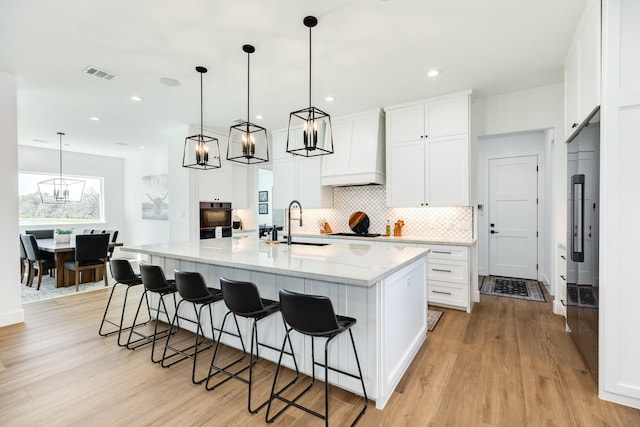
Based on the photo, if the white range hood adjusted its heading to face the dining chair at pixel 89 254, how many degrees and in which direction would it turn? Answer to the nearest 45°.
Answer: approximately 45° to its right

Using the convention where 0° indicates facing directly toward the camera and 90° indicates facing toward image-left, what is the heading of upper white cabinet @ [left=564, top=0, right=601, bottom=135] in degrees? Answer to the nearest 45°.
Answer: approximately 90°

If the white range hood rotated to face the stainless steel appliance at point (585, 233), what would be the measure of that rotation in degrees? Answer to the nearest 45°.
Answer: approximately 90° to its left

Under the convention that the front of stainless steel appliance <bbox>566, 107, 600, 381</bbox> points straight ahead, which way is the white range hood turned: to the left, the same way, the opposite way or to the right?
to the left

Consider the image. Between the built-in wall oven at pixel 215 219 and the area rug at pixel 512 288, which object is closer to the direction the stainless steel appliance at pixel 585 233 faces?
the built-in wall oven

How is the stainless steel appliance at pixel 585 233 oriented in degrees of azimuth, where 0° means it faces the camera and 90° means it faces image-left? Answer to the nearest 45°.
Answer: approximately 90°

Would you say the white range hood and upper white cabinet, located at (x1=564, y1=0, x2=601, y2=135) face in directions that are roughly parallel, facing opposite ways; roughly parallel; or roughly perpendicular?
roughly perpendicular

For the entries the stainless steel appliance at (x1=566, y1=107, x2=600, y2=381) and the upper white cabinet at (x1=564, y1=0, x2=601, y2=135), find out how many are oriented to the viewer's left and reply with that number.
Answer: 2

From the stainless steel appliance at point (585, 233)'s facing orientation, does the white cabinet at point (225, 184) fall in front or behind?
in front

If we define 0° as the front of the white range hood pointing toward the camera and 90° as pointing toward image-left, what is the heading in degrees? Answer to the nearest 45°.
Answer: approximately 45°
